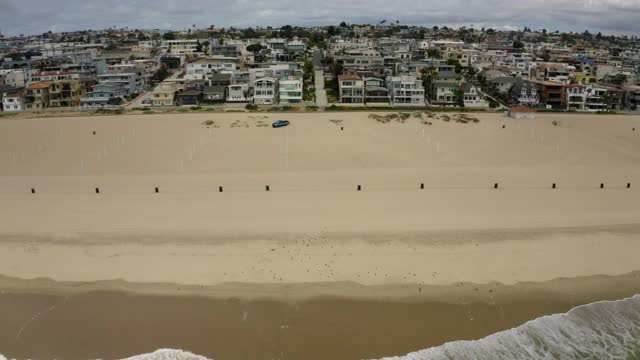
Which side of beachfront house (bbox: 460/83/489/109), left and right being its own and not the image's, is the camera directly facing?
front

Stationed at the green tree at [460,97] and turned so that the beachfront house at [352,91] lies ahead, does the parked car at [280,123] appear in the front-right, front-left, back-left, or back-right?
front-left

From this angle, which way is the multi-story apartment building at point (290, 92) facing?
toward the camera

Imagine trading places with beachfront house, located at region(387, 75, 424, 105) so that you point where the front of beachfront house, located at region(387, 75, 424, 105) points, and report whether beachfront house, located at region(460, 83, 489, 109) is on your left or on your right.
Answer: on your left

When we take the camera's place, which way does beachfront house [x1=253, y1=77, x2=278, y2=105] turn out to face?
facing the viewer

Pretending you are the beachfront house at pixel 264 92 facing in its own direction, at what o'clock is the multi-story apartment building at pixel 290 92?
The multi-story apartment building is roughly at 9 o'clock from the beachfront house.

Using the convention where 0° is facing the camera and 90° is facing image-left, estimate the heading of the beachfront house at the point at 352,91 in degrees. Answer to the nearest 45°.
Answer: approximately 0°

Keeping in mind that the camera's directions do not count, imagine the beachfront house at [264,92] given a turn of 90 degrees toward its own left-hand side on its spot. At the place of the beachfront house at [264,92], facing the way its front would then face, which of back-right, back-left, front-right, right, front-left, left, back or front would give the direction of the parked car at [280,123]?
right

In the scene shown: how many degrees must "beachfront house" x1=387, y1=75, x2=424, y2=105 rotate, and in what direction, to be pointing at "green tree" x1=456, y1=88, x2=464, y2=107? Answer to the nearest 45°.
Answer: approximately 90° to its left

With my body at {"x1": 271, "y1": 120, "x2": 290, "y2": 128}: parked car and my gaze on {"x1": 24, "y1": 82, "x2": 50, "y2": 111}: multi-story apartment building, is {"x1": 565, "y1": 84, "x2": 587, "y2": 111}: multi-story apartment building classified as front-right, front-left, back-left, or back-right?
back-right

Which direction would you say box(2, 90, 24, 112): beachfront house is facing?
toward the camera

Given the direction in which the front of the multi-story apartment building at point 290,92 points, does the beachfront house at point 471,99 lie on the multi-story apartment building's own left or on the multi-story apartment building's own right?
on the multi-story apartment building's own left

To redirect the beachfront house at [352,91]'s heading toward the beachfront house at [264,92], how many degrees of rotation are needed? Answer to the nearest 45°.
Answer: approximately 90° to its right
